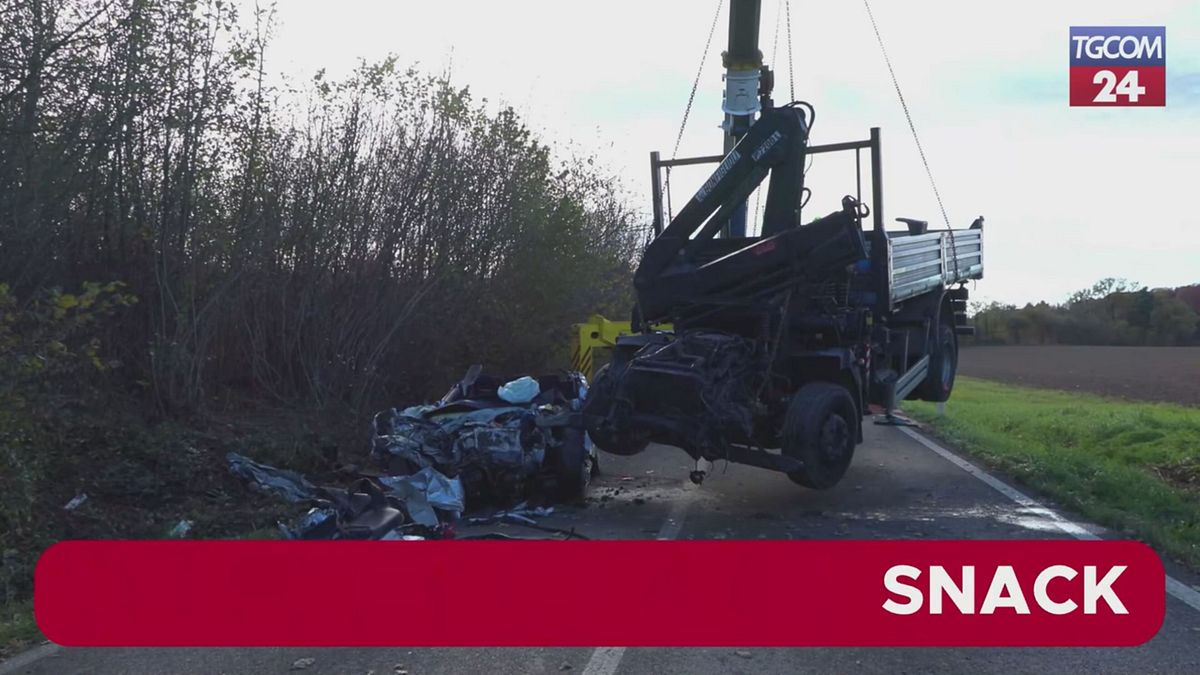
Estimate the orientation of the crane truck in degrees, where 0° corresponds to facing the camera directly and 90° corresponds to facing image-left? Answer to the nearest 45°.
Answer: approximately 45°

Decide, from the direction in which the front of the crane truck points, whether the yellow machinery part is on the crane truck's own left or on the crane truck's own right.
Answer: on the crane truck's own right

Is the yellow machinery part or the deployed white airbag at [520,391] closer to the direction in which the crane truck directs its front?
the deployed white airbag

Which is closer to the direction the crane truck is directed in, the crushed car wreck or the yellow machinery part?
the crushed car wreck

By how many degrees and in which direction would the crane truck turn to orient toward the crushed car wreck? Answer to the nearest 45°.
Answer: approximately 45° to its right

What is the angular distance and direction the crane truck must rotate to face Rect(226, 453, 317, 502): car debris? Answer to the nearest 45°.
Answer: approximately 45° to its right
